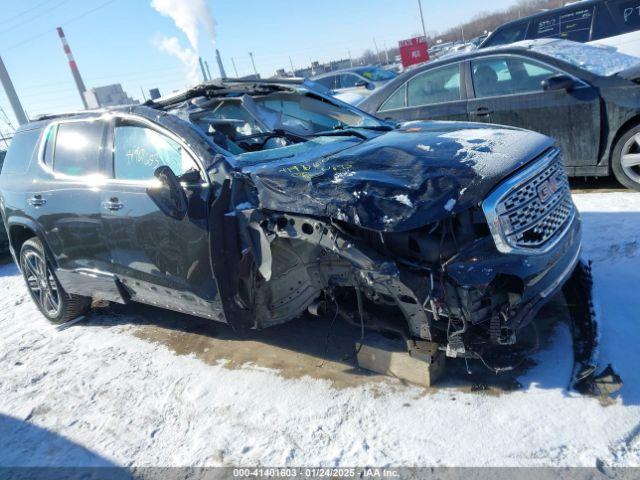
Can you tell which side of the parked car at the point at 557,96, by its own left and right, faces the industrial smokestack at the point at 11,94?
back

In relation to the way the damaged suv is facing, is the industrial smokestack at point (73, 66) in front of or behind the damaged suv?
behind

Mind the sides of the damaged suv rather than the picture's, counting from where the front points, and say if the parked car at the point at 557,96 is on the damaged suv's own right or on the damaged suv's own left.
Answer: on the damaged suv's own left

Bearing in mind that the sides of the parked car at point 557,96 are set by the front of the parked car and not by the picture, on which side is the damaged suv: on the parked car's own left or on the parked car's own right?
on the parked car's own right

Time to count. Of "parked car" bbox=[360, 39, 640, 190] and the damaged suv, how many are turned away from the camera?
0

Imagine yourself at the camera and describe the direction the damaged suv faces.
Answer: facing the viewer and to the right of the viewer

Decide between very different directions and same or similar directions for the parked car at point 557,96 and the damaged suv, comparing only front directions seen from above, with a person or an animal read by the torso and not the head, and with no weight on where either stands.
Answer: same or similar directions

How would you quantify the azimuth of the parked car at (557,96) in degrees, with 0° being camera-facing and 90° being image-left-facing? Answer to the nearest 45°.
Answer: approximately 315°
